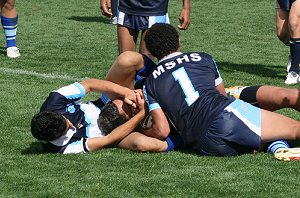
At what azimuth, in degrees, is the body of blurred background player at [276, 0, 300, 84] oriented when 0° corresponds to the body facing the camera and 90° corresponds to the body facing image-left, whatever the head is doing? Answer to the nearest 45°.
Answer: approximately 45°

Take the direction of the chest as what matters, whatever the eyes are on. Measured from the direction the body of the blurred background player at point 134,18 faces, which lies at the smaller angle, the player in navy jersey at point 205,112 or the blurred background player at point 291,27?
the player in navy jersey

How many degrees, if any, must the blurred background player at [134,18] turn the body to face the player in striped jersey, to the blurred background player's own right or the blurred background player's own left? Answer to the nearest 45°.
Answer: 0° — they already face them

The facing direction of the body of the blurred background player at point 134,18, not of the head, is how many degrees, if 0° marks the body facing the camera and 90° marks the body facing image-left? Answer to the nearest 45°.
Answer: approximately 0°
